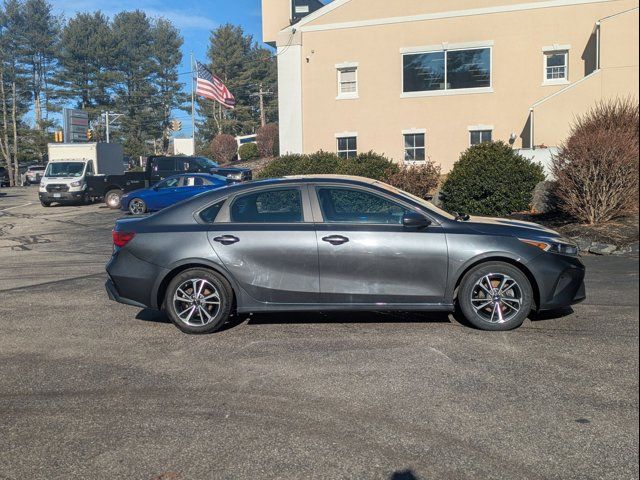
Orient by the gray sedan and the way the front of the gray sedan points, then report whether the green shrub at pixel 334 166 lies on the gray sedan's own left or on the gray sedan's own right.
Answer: on the gray sedan's own left

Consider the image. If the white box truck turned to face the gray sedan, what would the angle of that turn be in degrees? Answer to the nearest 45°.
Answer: approximately 45° to its left

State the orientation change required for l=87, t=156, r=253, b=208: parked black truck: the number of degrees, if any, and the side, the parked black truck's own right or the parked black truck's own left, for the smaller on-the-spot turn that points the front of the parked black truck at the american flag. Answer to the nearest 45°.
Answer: approximately 90° to the parked black truck's own left

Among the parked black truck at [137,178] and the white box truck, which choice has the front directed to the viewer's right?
the parked black truck

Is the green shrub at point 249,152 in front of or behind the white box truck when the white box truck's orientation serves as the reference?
behind

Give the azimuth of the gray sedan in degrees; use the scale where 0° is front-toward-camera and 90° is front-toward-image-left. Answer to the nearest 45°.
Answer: approximately 270°

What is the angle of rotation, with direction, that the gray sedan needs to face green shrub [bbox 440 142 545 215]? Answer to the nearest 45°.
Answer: approximately 90° to its left

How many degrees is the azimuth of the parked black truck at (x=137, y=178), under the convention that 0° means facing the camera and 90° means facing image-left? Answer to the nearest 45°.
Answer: approximately 270°
